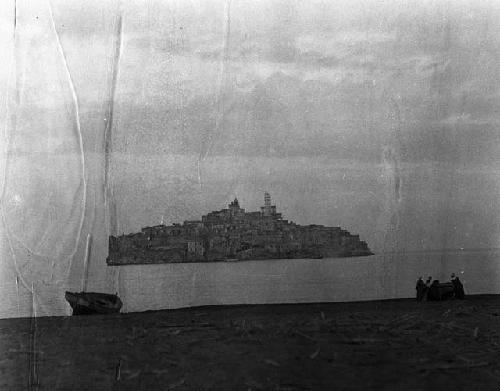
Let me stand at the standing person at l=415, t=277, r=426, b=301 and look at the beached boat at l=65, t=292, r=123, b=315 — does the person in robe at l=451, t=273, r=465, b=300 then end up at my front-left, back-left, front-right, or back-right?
back-left

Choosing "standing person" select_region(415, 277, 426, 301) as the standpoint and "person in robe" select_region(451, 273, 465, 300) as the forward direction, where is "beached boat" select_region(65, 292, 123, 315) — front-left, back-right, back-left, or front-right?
back-right

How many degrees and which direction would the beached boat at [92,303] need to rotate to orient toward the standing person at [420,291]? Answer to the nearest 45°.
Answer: approximately 180°

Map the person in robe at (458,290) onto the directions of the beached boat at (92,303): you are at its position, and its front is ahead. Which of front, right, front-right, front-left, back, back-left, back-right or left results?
back

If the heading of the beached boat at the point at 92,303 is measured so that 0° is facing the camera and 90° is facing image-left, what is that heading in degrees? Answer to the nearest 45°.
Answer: approximately 90°
